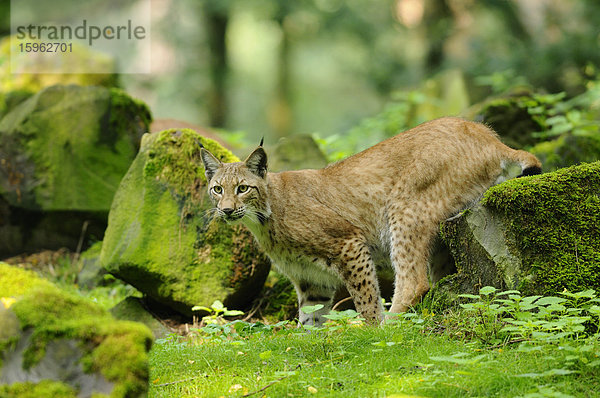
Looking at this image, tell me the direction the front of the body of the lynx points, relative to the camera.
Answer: to the viewer's left

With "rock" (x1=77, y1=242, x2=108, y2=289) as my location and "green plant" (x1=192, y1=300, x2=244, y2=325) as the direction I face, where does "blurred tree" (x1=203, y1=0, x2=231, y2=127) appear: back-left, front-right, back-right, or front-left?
back-left

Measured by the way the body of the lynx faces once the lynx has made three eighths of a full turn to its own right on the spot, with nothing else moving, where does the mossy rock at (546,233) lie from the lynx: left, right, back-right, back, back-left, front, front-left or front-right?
right

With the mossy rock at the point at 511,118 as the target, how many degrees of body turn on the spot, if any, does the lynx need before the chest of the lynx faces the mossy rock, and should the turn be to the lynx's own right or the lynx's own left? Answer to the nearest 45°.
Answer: approximately 135° to the lynx's own right

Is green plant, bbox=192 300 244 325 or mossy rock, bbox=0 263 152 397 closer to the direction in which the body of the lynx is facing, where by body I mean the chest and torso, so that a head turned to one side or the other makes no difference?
the green plant

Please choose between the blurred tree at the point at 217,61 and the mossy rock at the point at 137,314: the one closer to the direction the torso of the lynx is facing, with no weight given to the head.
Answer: the mossy rock

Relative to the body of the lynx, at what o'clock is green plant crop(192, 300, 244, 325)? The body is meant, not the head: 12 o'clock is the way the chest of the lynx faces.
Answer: The green plant is roughly at 12 o'clock from the lynx.

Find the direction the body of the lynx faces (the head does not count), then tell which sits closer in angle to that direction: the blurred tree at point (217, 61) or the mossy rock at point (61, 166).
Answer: the mossy rock

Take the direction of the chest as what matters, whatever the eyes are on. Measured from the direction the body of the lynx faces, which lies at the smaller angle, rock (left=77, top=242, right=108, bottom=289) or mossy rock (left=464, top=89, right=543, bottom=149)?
the rock
